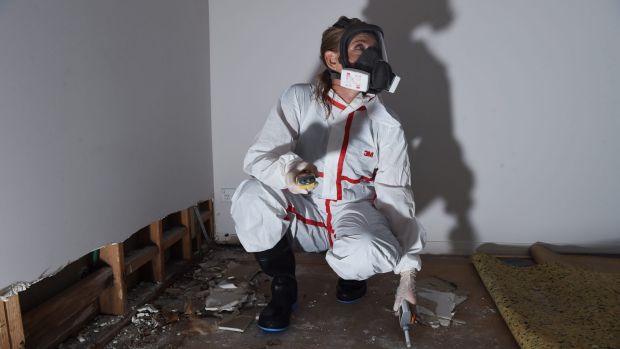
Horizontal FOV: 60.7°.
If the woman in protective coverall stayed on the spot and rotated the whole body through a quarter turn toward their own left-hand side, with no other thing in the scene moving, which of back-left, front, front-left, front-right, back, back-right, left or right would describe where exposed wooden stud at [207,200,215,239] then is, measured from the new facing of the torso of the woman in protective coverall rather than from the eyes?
back-left

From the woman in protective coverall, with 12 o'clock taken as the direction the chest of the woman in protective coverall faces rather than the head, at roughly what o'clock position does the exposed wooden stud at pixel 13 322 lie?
The exposed wooden stud is roughly at 2 o'clock from the woman in protective coverall.

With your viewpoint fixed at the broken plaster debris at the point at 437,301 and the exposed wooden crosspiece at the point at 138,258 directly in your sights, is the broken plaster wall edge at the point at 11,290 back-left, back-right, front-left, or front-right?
front-left

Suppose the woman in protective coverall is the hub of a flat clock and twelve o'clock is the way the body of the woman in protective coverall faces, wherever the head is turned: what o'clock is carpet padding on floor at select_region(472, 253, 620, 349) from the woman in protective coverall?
The carpet padding on floor is roughly at 9 o'clock from the woman in protective coverall.

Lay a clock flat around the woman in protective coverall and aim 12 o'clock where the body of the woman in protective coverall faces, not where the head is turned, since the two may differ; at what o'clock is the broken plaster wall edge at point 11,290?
The broken plaster wall edge is roughly at 2 o'clock from the woman in protective coverall.

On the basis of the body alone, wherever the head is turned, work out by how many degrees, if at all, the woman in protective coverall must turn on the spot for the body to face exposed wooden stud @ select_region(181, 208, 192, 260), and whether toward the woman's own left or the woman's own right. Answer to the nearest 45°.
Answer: approximately 135° to the woman's own right

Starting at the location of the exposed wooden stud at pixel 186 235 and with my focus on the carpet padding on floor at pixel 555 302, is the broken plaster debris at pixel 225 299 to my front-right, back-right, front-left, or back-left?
front-right

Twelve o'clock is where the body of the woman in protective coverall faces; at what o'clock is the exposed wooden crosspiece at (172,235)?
The exposed wooden crosspiece is roughly at 4 o'clock from the woman in protective coverall.

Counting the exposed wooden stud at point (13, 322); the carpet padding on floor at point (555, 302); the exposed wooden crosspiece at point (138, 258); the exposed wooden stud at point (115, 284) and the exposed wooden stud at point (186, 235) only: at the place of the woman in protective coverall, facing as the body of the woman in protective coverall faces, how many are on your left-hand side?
1

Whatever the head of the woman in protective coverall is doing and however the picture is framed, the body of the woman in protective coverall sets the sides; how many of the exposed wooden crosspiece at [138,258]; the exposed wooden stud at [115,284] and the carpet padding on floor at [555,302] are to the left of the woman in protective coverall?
1

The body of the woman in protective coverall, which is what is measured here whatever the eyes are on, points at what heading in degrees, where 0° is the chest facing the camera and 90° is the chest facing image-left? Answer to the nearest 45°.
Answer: approximately 0°

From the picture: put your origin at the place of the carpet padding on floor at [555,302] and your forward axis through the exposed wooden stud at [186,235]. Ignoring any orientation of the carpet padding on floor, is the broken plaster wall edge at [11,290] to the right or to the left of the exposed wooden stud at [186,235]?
left

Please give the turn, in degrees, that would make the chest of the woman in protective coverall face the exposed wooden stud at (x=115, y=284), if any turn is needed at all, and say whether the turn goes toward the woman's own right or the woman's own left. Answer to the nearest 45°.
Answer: approximately 90° to the woman's own right

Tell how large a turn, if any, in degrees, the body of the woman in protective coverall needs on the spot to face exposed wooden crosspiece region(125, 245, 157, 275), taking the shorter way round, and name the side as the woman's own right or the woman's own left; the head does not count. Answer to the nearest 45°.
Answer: approximately 90° to the woman's own right

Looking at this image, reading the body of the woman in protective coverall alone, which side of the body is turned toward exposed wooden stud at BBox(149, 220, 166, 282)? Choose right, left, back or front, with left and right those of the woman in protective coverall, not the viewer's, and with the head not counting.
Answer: right
